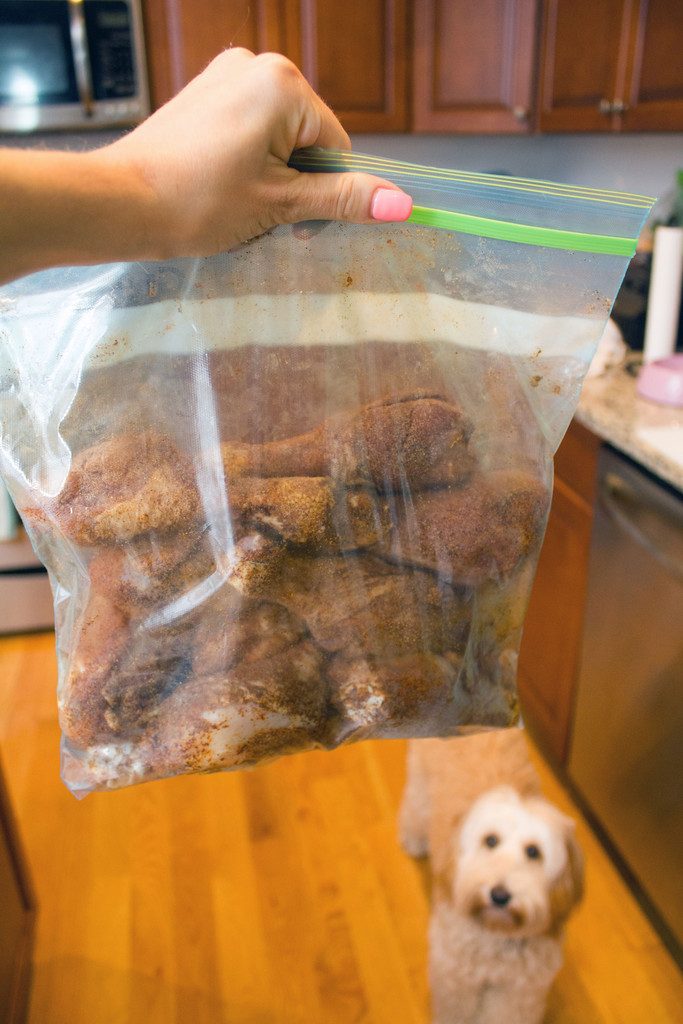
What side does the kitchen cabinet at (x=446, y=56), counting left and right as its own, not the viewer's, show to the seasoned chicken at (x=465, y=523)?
front

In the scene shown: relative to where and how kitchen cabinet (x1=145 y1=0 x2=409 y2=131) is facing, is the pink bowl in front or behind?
in front

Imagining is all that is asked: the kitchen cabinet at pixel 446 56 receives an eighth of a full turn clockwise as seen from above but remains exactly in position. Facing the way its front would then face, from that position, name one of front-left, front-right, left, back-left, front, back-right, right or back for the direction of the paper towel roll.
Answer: left

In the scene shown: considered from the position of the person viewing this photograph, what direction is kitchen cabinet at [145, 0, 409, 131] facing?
facing the viewer

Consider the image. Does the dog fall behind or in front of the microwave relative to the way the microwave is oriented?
in front

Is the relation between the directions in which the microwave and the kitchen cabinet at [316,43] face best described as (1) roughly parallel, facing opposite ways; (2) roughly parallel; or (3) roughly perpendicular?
roughly parallel

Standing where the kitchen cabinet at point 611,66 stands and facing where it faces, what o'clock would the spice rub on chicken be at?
The spice rub on chicken is roughly at 12 o'clock from the kitchen cabinet.

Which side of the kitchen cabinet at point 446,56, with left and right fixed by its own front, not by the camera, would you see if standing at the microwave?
right

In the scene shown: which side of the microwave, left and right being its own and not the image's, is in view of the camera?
front

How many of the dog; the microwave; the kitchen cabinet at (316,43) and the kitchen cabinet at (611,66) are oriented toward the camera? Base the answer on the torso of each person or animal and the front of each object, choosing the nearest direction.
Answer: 4

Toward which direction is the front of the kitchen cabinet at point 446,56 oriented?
toward the camera
